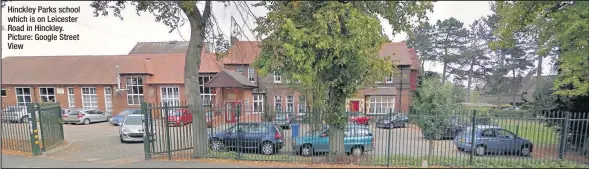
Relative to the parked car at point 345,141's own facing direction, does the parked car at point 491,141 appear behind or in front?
behind

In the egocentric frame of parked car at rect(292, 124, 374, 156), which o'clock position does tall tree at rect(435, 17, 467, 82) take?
The tall tree is roughly at 4 o'clock from the parked car.

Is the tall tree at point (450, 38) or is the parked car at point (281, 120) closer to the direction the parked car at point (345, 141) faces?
the parked car

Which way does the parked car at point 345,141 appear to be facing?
to the viewer's left

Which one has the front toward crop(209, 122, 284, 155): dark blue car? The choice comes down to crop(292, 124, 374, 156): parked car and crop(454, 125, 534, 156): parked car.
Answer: crop(292, 124, 374, 156): parked car

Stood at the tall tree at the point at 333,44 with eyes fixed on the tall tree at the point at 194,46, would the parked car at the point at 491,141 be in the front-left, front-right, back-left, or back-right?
back-right
